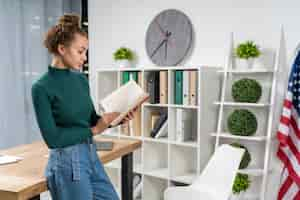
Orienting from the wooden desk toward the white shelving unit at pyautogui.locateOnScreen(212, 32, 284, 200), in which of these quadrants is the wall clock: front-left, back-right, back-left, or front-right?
front-left

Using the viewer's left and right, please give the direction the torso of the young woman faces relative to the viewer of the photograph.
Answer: facing the viewer and to the right of the viewer

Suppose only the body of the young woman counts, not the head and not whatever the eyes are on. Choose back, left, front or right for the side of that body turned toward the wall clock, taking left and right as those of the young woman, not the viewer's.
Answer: left

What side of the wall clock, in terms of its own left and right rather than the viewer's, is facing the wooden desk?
front

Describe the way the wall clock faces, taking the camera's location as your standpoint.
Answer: facing the viewer and to the left of the viewer

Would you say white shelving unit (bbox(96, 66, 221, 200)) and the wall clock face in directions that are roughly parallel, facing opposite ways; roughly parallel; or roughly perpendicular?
roughly parallel

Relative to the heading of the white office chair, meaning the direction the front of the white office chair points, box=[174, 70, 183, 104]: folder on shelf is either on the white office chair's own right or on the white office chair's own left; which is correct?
on the white office chair's own right

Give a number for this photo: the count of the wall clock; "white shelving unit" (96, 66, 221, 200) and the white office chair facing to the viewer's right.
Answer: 0

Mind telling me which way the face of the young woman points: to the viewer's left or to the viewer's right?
to the viewer's right

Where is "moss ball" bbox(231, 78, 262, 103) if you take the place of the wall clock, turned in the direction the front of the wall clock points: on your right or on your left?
on your left

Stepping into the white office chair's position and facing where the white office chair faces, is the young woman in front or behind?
in front

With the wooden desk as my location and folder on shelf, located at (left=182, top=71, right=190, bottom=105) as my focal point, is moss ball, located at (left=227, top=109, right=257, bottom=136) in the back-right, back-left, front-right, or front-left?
front-right
